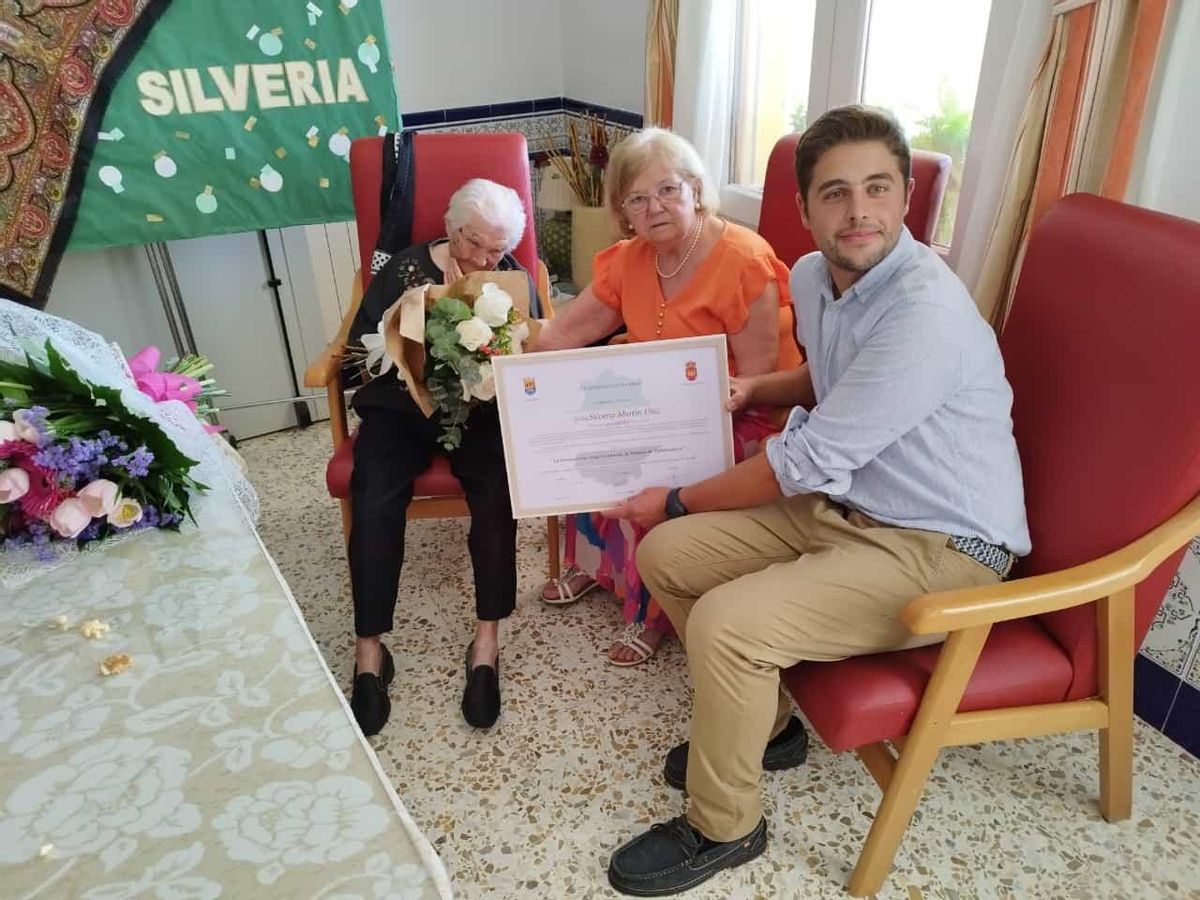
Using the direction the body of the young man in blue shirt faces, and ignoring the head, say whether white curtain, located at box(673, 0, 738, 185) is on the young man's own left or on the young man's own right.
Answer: on the young man's own right

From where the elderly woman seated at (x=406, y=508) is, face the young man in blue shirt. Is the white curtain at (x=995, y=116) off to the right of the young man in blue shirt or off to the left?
left

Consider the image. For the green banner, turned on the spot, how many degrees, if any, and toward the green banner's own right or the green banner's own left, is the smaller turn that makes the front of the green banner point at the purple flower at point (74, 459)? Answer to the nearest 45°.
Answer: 0° — it already faces it

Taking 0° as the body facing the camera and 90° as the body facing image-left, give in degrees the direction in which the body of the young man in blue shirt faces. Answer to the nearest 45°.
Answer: approximately 45°

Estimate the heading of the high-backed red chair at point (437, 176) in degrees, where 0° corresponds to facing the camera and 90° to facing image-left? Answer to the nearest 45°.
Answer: approximately 0°

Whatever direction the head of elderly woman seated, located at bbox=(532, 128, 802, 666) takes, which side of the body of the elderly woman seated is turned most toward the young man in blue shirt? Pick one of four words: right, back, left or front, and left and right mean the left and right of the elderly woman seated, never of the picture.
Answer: left

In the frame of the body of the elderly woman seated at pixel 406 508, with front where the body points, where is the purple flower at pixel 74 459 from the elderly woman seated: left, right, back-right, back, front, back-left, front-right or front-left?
front-right

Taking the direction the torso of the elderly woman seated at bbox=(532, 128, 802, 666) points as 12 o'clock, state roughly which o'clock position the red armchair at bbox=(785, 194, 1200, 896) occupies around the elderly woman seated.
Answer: The red armchair is roughly at 9 o'clock from the elderly woman seated.
